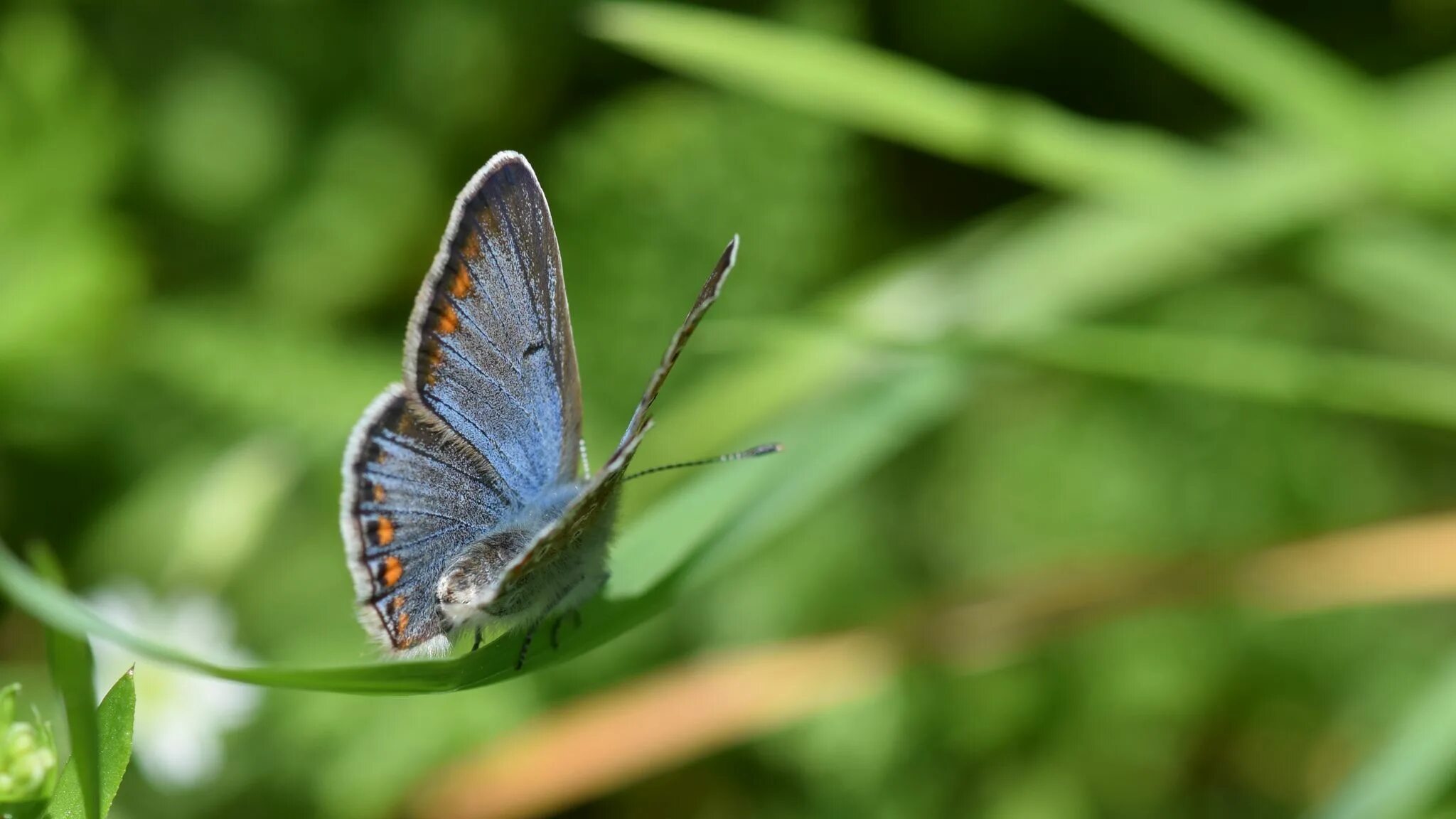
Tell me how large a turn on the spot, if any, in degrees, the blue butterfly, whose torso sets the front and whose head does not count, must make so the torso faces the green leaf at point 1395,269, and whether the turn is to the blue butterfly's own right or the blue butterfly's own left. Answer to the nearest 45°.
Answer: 0° — it already faces it

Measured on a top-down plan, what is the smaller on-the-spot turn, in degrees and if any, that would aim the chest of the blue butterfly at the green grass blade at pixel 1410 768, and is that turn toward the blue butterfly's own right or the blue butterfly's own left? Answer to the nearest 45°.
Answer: approximately 45° to the blue butterfly's own right

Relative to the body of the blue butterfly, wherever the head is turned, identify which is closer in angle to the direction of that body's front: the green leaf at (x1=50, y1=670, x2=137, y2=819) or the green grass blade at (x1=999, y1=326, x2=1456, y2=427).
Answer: the green grass blade

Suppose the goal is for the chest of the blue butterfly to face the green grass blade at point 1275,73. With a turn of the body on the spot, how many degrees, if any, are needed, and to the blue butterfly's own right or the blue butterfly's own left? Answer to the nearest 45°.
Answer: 0° — it already faces it

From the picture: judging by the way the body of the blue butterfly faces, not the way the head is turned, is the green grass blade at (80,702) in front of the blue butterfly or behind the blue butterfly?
behind

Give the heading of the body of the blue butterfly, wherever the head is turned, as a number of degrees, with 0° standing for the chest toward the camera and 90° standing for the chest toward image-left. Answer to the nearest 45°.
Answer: approximately 225°
